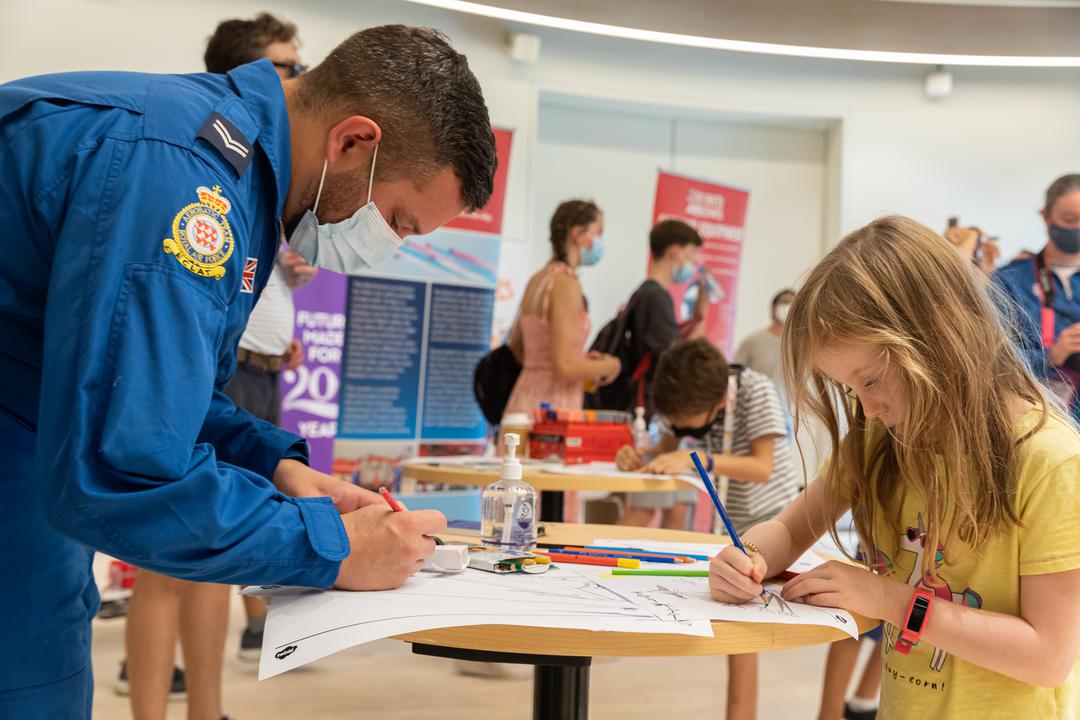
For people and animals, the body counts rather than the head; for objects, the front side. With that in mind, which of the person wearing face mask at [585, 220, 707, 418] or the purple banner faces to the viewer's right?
the person wearing face mask

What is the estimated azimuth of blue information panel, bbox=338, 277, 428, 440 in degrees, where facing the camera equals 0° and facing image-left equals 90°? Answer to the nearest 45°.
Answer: approximately 0°

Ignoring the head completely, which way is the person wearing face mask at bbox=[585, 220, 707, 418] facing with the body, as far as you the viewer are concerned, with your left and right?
facing to the right of the viewer

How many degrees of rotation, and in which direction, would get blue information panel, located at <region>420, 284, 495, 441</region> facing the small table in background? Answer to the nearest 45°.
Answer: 0° — it already faces it

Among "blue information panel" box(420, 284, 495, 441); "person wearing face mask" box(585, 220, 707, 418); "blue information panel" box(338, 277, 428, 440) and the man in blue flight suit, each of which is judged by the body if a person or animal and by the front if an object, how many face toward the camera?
2

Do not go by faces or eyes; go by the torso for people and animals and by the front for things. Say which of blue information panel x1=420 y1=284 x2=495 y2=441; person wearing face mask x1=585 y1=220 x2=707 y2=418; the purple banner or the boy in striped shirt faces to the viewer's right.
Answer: the person wearing face mask

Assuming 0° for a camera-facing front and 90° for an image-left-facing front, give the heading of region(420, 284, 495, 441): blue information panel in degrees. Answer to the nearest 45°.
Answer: approximately 0°

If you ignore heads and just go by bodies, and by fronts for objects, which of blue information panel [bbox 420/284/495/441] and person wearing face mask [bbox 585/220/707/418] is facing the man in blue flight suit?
the blue information panel

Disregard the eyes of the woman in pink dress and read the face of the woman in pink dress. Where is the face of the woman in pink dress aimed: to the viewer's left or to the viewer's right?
to the viewer's right

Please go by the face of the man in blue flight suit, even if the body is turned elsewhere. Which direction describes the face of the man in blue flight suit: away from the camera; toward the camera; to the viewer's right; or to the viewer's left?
to the viewer's right

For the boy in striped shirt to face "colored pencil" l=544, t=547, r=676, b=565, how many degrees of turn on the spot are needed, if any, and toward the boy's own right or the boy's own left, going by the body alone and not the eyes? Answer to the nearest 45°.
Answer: approximately 45° to the boy's own left

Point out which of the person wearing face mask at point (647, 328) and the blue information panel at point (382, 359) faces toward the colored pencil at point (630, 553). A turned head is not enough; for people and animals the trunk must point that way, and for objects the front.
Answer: the blue information panel
